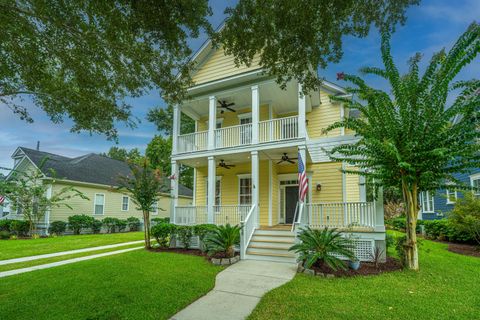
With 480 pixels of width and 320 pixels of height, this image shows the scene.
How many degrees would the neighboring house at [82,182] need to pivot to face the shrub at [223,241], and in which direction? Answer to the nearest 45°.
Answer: approximately 45° to its left

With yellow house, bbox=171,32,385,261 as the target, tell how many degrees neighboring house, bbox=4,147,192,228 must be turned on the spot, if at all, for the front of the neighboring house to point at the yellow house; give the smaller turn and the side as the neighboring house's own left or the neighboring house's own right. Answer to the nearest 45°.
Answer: approximately 90° to the neighboring house's own left

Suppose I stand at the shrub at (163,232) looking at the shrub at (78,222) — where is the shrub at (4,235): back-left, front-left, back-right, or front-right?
front-left

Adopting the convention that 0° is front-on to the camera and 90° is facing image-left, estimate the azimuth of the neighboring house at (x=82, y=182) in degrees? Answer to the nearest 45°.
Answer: approximately 45°

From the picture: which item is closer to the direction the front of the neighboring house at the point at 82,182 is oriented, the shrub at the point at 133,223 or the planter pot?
the planter pot

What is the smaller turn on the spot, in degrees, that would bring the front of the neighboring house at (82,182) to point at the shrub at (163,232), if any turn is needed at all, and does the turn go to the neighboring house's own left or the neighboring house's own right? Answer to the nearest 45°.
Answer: approximately 45° to the neighboring house's own left

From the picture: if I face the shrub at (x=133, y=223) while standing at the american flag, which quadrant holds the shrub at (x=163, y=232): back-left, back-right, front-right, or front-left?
front-left

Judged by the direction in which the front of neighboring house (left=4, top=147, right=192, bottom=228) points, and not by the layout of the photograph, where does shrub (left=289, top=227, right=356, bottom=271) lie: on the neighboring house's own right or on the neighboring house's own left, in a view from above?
on the neighboring house's own left

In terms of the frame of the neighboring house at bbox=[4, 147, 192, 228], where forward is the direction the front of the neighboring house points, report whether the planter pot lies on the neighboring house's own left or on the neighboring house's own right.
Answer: on the neighboring house's own left

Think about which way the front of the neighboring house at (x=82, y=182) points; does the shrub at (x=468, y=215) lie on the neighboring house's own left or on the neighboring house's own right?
on the neighboring house's own left

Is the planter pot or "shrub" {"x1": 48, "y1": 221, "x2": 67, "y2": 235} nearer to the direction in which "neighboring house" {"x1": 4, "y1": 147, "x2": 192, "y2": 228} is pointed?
the shrub
